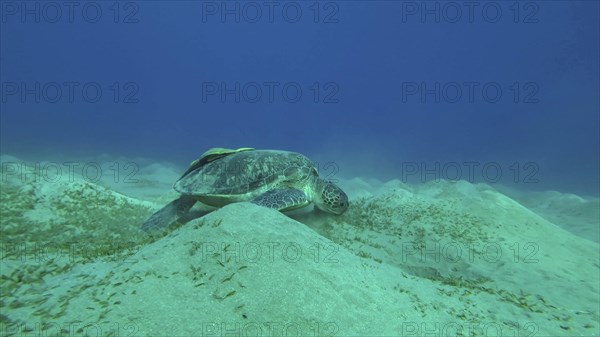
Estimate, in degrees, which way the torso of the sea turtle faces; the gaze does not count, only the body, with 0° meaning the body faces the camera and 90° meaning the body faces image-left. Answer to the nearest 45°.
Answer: approximately 270°
